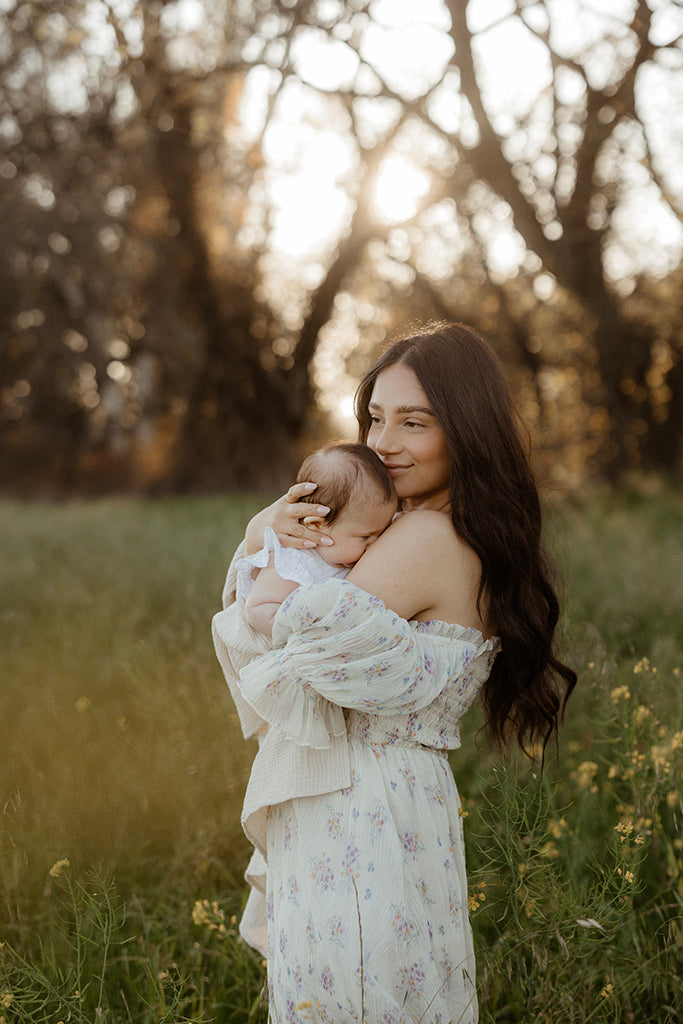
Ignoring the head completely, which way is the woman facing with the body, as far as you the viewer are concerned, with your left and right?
facing to the left of the viewer

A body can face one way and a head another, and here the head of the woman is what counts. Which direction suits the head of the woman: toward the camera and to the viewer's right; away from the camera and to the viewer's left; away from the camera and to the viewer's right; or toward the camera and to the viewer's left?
toward the camera and to the viewer's left

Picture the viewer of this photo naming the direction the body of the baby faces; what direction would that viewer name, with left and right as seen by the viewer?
facing to the right of the viewer

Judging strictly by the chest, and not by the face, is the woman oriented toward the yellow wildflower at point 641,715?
no

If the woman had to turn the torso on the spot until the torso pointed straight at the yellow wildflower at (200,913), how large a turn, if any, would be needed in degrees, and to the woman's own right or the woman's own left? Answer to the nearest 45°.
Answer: approximately 45° to the woman's own right
